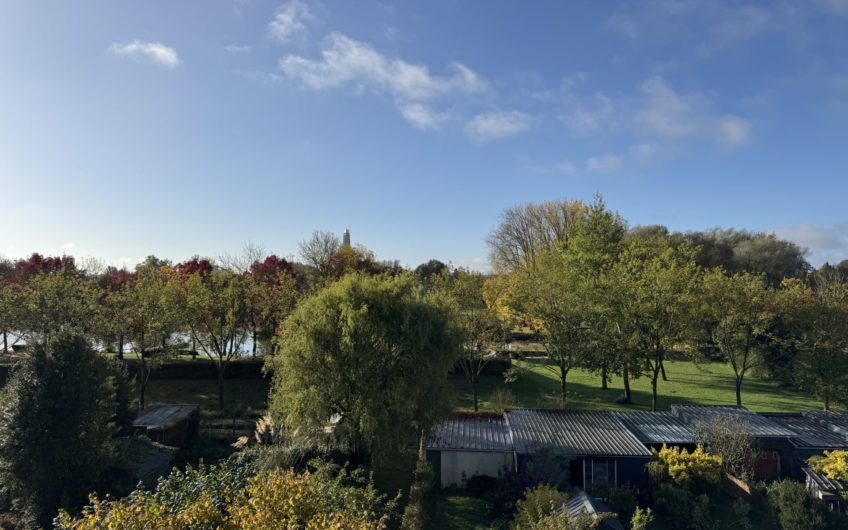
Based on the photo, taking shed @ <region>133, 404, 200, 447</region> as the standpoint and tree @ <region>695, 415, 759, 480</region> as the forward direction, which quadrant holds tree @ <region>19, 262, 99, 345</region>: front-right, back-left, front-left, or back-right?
back-left

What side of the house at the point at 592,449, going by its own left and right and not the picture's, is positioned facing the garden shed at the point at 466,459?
right

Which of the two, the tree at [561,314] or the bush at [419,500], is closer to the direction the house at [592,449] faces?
the bush

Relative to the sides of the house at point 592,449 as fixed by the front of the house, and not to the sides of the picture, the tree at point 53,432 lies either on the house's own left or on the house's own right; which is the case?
on the house's own right

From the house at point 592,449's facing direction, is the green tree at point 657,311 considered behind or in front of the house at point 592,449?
behind

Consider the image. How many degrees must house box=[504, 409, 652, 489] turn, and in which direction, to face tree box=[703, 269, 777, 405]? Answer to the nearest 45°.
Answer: approximately 135° to its left

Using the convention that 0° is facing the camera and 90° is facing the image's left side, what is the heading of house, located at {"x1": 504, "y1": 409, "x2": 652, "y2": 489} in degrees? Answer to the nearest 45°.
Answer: approximately 0°

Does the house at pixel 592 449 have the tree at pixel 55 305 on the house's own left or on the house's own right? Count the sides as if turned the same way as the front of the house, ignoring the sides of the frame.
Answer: on the house's own right

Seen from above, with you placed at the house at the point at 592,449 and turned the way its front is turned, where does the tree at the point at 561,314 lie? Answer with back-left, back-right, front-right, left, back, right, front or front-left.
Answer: back

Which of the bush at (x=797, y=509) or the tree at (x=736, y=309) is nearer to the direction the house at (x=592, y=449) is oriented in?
the bush

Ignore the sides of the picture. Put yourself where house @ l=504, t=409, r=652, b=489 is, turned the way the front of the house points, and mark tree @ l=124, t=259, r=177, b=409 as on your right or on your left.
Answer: on your right
